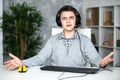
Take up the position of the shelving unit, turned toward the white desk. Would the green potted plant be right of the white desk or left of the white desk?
right

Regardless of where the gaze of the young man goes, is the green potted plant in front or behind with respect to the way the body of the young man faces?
behind

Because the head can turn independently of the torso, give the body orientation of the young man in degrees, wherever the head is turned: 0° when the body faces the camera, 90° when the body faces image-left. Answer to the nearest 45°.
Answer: approximately 0°

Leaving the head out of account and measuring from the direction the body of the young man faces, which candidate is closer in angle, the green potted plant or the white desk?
the white desk

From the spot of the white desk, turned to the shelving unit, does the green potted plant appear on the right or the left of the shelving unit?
left

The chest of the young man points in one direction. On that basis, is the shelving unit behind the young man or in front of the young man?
behind

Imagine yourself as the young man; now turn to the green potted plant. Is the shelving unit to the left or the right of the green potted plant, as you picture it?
right

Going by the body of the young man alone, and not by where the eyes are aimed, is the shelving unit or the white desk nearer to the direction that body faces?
the white desk

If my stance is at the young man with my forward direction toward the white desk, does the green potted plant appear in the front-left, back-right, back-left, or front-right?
back-right

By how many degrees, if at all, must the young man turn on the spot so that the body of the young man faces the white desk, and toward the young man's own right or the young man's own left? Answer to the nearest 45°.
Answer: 0° — they already face it
